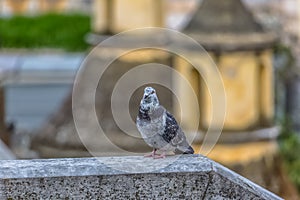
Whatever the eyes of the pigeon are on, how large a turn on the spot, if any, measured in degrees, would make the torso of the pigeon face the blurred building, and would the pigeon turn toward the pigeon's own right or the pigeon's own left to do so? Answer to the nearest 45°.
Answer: approximately 135° to the pigeon's own right

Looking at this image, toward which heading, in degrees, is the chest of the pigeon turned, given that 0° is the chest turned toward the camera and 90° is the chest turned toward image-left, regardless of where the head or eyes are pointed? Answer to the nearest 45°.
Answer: approximately 45°
